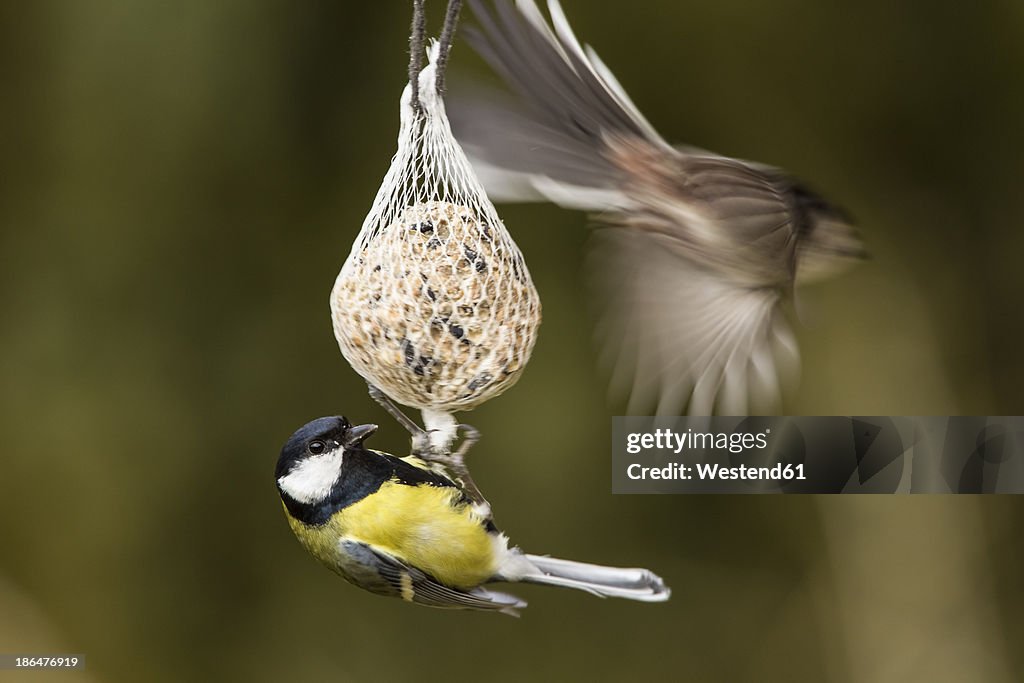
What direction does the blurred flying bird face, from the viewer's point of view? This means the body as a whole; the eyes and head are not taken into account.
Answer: to the viewer's right

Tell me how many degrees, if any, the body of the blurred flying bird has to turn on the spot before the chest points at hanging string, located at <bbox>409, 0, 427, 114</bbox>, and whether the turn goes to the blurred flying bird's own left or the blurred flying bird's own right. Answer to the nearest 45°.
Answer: approximately 135° to the blurred flying bird's own right
